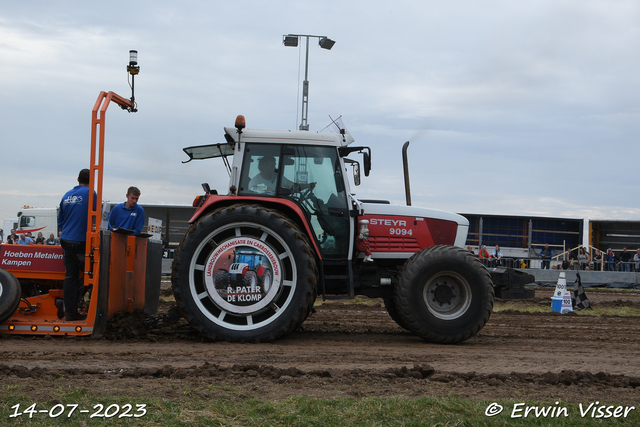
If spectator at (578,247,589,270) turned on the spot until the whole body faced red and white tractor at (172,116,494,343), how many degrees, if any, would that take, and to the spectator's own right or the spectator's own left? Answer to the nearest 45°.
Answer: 0° — they already face it

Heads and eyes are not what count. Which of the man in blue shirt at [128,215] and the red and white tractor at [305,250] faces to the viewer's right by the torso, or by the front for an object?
the red and white tractor

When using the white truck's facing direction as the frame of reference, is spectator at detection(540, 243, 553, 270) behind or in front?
behind

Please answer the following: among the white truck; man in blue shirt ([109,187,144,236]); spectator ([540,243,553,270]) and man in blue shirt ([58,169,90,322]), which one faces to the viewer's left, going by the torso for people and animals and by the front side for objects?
the white truck

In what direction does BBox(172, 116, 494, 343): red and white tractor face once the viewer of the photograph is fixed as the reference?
facing to the right of the viewer

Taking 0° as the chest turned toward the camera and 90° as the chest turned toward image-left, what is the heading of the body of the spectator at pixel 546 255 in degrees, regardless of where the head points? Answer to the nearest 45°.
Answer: approximately 0°

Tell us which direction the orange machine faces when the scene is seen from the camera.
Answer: facing to the right of the viewer

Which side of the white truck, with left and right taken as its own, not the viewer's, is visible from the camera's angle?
left
